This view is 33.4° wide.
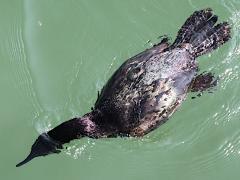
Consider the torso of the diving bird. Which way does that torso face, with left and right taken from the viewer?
facing the viewer and to the left of the viewer
